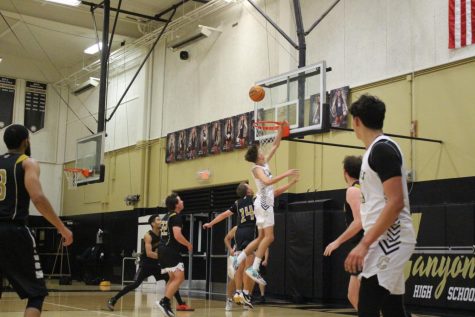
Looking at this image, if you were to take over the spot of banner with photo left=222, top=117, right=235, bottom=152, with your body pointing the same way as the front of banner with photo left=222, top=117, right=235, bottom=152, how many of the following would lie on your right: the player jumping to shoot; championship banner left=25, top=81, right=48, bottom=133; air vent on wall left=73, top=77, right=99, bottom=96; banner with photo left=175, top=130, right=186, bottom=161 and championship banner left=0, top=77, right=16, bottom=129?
4

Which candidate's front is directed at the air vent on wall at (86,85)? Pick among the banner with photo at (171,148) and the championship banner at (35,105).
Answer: the championship banner

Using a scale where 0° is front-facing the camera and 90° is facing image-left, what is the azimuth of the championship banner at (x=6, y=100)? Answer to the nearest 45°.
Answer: approximately 315°

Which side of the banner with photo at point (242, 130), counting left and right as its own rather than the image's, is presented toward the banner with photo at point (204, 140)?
right

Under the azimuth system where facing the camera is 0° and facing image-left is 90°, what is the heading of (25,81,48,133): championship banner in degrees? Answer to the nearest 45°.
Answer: approximately 315°

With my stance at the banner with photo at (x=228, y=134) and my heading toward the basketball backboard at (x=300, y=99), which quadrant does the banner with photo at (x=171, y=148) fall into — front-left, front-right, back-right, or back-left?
back-right

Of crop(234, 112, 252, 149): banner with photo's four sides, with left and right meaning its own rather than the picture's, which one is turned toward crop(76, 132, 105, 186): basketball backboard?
right

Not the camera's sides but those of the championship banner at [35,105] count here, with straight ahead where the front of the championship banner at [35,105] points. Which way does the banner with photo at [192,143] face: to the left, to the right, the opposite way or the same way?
to the right
